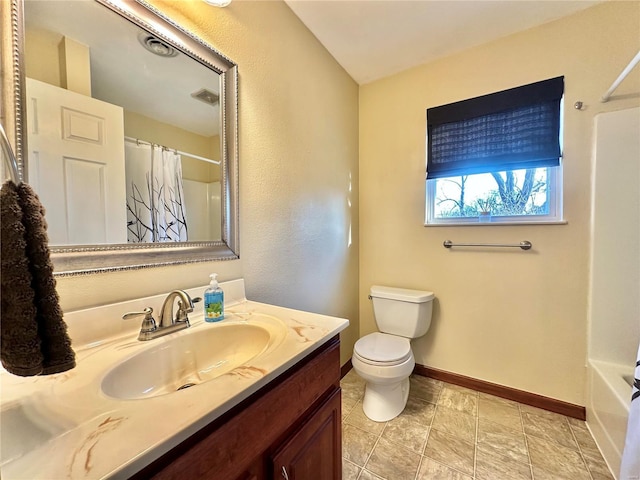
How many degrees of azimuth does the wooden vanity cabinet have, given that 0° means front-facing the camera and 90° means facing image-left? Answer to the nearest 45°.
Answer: approximately 315°

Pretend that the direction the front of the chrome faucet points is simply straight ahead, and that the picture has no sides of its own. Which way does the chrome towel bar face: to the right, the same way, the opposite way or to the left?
to the right

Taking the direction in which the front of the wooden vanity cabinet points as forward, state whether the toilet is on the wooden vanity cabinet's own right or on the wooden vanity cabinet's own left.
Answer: on the wooden vanity cabinet's own left

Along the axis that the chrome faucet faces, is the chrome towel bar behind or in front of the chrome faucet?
in front

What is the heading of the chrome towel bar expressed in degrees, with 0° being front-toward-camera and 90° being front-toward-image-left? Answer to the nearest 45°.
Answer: approximately 0°

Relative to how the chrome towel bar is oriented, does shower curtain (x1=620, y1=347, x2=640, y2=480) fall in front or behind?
in front

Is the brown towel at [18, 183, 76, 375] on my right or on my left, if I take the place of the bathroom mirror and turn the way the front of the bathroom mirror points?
on my right

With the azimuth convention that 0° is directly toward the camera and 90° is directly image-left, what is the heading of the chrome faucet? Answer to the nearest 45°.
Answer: approximately 315°

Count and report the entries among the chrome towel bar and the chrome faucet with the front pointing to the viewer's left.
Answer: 0

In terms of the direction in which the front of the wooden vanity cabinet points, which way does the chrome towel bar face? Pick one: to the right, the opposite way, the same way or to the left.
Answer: to the right

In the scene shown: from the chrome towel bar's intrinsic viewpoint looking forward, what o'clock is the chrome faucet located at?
The chrome faucet is roughly at 1 o'clock from the chrome towel bar.
